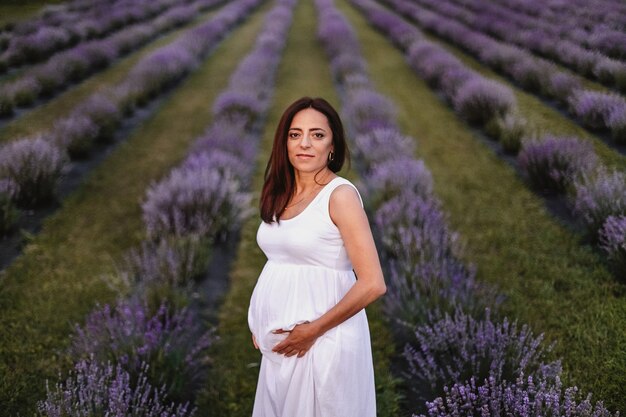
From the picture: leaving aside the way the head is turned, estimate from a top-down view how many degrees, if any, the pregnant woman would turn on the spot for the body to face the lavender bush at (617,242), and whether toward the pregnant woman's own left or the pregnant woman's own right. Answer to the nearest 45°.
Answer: approximately 180°

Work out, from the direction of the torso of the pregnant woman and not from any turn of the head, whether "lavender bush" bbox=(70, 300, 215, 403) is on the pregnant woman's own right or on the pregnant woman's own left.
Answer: on the pregnant woman's own right

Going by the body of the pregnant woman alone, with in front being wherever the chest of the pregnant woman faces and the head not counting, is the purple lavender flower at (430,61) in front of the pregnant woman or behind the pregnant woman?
behind

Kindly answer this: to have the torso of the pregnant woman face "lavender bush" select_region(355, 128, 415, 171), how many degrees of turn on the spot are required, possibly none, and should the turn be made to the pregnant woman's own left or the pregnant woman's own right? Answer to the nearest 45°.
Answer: approximately 135° to the pregnant woman's own right

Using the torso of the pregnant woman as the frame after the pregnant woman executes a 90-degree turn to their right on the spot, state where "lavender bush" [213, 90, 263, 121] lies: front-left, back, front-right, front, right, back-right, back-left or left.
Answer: front-right

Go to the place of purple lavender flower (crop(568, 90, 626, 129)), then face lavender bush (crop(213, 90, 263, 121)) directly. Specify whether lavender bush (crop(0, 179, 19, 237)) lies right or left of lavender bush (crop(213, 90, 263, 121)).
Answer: left

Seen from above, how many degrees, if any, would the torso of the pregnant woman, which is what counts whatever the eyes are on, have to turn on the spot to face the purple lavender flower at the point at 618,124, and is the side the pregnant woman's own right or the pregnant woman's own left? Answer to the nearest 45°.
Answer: approximately 180°

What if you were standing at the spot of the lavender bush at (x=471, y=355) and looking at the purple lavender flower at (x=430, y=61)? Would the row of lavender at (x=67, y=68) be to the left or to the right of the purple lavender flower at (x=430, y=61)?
left

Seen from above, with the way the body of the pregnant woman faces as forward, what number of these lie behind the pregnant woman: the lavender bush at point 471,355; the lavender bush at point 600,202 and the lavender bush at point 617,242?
3

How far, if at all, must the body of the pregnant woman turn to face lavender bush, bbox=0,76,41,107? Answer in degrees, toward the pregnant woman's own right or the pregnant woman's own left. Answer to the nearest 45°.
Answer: approximately 90° to the pregnant woman's own right

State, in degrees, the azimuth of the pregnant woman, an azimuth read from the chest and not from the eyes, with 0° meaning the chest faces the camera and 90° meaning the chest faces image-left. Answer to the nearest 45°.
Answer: approximately 45°

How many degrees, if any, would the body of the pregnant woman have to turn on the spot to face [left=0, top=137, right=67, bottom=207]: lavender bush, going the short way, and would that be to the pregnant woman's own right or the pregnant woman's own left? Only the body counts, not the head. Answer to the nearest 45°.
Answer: approximately 90° to the pregnant woman's own right

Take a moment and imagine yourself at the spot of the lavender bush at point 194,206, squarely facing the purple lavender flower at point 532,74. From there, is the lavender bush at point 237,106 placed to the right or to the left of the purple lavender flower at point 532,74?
left

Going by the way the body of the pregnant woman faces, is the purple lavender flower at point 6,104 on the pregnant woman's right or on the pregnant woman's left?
on the pregnant woman's right
